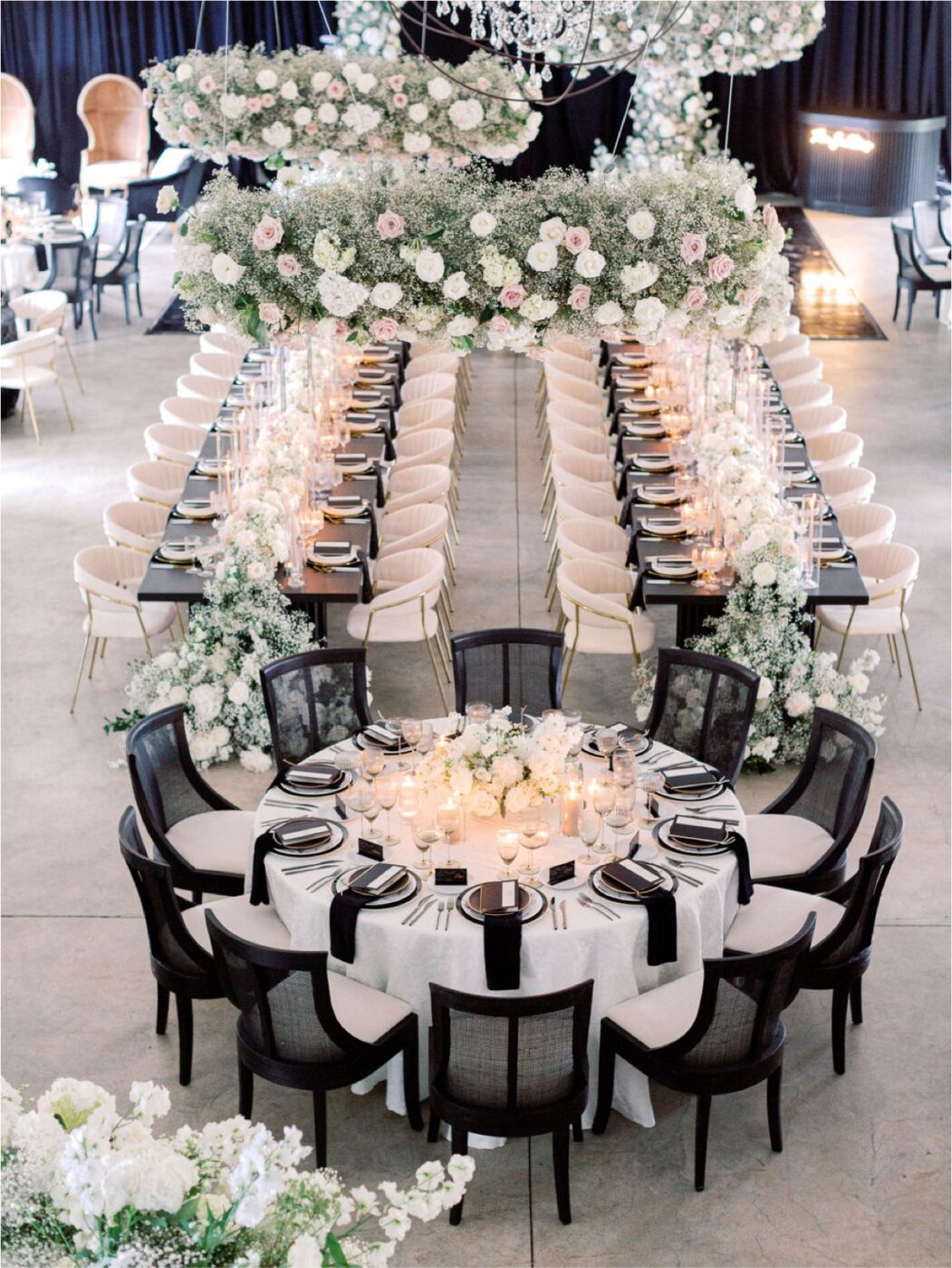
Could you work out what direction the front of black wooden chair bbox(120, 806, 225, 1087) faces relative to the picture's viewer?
facing away from the viewer and to the right of the viewer

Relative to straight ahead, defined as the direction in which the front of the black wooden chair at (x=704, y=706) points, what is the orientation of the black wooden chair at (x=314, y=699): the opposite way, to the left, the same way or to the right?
to the left

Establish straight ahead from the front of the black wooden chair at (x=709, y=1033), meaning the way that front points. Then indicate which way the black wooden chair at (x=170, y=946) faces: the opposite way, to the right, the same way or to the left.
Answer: to the right

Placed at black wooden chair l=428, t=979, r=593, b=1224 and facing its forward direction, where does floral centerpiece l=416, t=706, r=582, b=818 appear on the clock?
The floral centerpiece is roughly at 12 o'clock from the black wooden chair.

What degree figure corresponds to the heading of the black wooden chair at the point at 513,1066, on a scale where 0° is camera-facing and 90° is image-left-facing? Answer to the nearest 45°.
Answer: approximately 180°

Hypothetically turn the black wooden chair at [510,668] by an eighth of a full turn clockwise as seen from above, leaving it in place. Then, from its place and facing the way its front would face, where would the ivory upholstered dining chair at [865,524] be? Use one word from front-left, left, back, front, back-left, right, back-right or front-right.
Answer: back

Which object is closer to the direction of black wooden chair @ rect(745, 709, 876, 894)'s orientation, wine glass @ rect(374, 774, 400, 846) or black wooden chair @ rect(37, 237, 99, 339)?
the wine glass

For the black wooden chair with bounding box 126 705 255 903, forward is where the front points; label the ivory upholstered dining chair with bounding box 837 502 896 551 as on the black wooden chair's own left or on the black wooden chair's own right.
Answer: on the black wooden chair's own left
